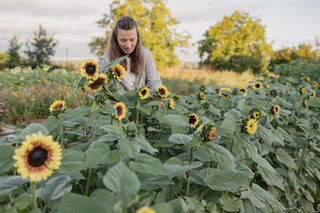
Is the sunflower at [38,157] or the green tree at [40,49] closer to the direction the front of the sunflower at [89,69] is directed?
the sunflower

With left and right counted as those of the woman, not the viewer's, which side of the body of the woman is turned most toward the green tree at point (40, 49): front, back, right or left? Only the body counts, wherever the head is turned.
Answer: back

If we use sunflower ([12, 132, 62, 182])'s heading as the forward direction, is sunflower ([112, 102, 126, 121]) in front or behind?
behind

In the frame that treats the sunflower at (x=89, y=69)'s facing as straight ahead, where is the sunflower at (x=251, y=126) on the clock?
the sunflower at (x=251, y=126) is roughly at 10 o'clock from the sunflower at (x=89, y=69).

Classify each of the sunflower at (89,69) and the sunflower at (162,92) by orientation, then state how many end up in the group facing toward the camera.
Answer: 2
